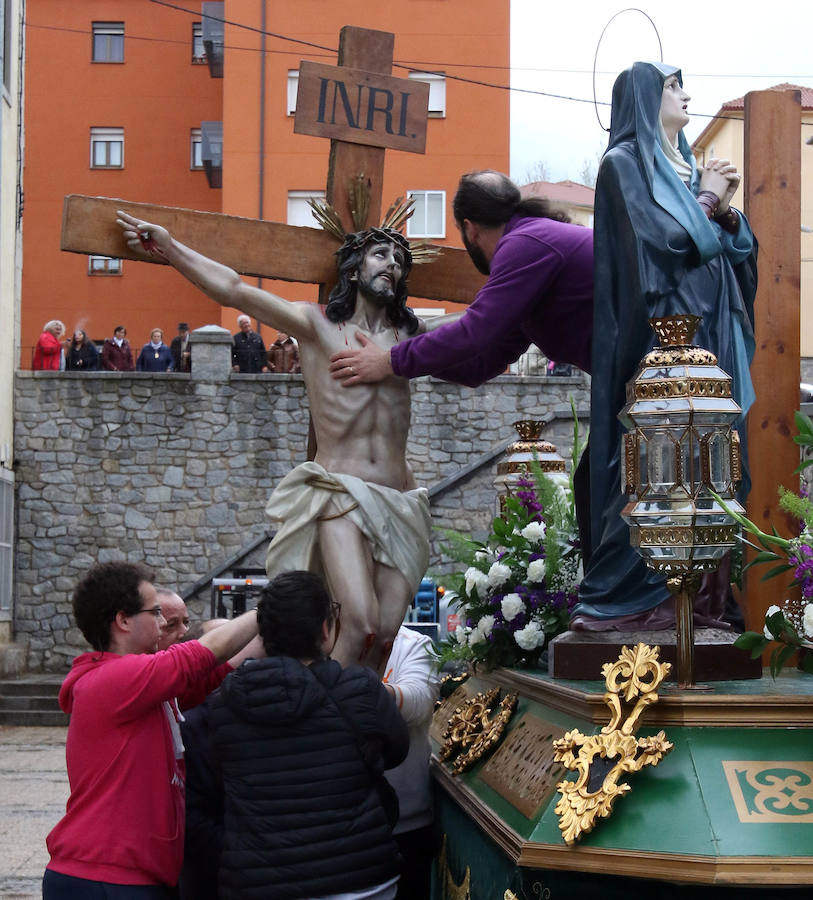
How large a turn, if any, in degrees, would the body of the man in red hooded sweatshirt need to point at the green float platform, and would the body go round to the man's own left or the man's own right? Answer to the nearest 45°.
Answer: approximately 45° to the man's own right

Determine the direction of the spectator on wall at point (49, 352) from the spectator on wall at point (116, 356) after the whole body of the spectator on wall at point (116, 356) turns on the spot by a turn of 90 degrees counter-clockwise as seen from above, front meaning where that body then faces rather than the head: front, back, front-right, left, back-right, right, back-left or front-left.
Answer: back

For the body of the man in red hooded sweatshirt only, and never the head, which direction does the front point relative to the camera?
to the viewer's right

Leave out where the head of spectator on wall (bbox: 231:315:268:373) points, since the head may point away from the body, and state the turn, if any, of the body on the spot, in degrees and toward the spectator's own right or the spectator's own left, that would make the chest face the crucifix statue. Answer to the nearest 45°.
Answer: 0° — they already face it

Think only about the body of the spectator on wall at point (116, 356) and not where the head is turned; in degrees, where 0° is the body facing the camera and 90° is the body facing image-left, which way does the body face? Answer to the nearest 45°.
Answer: approximately 0°

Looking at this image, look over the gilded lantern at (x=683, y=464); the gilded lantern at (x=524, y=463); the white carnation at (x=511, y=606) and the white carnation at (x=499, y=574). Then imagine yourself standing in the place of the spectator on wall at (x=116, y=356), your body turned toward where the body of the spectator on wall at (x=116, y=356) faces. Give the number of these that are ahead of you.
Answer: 4

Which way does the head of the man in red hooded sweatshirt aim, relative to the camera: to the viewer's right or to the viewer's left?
to the viewer's right

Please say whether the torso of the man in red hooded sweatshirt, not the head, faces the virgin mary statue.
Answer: yes

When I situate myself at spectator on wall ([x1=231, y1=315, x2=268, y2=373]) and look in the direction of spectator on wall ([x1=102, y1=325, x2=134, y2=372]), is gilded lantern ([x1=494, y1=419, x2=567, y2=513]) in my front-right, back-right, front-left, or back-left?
back-left

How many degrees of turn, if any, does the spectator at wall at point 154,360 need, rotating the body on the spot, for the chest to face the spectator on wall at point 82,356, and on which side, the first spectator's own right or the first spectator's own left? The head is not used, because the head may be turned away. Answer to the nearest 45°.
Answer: approximately 90° to the first spectator's own right
